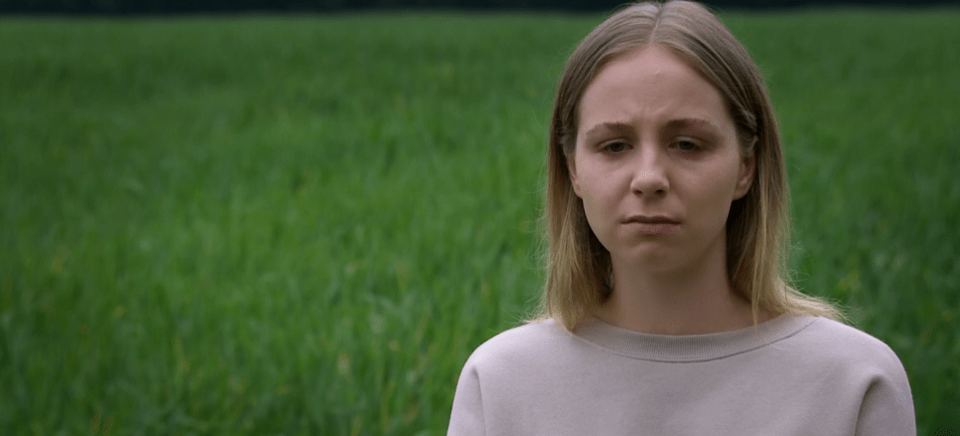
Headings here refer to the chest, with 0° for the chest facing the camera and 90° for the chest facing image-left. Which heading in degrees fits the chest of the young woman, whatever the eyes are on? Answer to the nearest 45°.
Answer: approximately 0°

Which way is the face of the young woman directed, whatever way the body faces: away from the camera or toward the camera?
toward the camera
